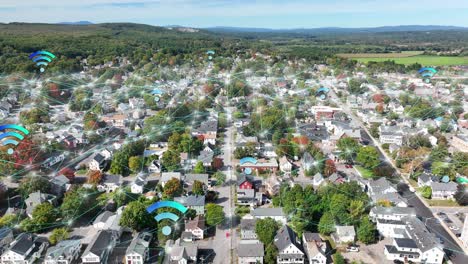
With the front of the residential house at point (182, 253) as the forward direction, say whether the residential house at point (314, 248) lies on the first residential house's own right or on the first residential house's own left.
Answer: on the first residential house's own left

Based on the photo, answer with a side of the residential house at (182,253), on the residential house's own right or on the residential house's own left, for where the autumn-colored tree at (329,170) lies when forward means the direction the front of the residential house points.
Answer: on the residential house's own left

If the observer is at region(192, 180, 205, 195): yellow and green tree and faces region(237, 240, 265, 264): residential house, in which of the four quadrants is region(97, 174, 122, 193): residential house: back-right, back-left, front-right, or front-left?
back-right

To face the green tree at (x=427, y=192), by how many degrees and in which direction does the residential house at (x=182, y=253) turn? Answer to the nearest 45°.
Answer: approximately 90° to its left

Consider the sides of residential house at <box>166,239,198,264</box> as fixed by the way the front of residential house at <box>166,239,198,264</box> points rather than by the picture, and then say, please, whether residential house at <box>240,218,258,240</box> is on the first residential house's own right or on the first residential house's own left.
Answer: on the first residential house's own left
